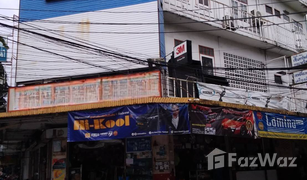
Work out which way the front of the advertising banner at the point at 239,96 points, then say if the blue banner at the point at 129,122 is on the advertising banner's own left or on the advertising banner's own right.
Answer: on the advertising banner's own right

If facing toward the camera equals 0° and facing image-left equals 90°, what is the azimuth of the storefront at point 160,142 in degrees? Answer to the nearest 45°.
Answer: approximately 0°

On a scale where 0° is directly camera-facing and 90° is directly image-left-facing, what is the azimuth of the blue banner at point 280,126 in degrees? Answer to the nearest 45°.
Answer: approximately 315°

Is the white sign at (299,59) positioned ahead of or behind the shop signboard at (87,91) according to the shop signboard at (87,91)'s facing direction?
behind
